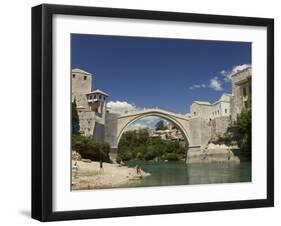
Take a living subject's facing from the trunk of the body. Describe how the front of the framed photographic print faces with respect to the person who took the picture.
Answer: facing the viewer and to the right of the viewer
